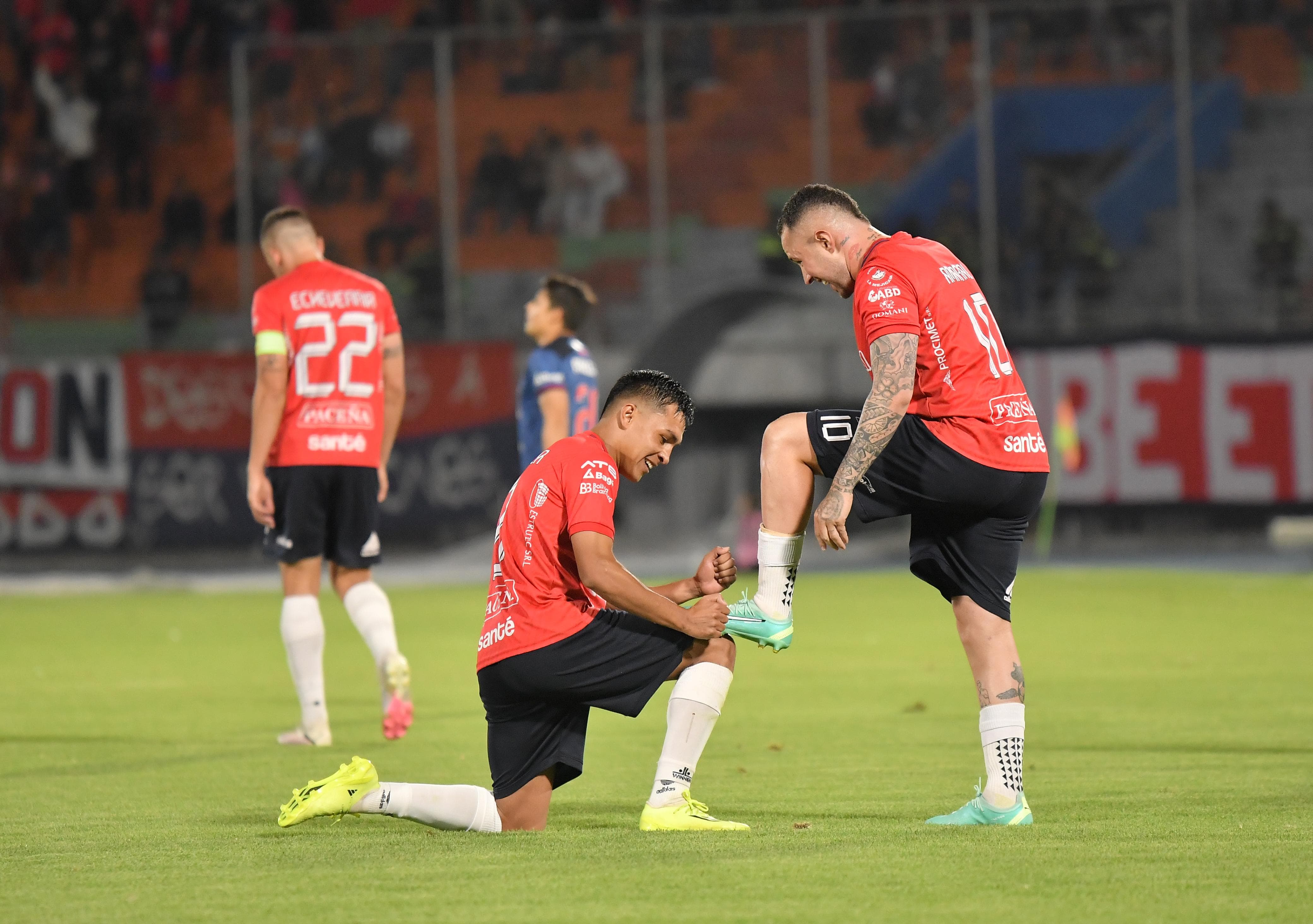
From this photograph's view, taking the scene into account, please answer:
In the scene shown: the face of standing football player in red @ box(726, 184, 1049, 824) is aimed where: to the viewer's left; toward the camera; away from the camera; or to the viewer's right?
to the viewer's left

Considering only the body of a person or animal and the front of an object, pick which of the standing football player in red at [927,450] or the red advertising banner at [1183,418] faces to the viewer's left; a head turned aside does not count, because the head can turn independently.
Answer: the standing football player in red

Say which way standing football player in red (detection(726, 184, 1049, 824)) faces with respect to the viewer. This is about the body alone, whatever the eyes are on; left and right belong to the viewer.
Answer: facing to the left of the viewer

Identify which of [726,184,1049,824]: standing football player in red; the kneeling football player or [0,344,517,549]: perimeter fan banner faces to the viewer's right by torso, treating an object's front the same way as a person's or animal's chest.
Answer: the kneeling football player

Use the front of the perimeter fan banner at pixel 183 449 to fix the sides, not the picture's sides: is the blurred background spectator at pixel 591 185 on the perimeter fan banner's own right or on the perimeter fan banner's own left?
on the perimeter fan banner's own left

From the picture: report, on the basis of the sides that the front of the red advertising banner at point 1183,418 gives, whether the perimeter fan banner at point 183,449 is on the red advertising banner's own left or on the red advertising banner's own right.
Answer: on the red advertising banner's own right

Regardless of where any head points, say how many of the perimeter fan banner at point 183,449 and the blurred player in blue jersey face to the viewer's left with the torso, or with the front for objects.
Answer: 1

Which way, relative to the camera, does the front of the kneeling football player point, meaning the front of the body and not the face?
to the viewer's right

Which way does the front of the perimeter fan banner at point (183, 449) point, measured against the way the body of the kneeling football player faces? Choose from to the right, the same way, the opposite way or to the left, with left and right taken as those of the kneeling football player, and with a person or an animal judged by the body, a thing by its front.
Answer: to the right

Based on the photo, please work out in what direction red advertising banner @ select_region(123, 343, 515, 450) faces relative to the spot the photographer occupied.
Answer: facing the viewer

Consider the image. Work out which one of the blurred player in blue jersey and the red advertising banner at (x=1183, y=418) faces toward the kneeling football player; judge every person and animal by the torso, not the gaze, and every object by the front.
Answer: the red advertising banner

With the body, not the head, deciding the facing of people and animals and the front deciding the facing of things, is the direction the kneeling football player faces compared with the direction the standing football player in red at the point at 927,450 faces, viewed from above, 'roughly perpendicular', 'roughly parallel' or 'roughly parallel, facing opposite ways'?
roughly parallel, facing opposite ways

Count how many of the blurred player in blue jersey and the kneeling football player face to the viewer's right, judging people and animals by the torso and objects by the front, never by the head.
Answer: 1

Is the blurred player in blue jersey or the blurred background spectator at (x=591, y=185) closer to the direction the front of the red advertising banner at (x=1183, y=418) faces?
the blurred player in blue jersey

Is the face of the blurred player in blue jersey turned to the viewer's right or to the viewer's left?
to the viewer's left

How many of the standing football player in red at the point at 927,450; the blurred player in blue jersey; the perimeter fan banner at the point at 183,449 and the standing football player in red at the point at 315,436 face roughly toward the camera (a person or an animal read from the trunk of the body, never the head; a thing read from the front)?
1

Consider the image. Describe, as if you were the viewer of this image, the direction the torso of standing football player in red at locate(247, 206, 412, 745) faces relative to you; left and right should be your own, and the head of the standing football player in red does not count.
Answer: facing away from the viewer and to the left of the viewer
